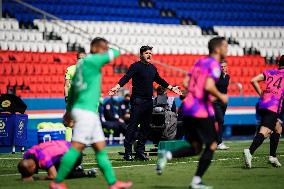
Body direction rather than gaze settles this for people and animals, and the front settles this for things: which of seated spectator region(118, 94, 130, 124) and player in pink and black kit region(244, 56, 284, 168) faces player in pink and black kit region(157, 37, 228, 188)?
the seated spectator

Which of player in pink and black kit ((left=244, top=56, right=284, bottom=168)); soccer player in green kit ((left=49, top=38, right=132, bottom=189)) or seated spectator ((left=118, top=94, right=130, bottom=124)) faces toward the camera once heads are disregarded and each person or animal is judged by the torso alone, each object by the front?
the seated spectator

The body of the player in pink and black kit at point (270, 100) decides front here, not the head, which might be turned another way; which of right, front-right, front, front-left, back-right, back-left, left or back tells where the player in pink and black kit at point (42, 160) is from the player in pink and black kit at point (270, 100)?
back

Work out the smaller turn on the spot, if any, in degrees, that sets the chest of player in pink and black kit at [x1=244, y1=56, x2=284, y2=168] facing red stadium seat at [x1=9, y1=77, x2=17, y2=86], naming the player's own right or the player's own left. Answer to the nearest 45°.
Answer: approximately 90° to the player's own left

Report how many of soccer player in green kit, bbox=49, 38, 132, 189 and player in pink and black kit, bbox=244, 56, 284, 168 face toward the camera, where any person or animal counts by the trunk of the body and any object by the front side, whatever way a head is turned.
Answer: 0

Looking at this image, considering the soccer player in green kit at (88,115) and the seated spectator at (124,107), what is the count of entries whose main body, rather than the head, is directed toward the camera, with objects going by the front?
1

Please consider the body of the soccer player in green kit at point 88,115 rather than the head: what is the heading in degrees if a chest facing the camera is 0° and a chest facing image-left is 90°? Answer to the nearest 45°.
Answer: approximately 225°

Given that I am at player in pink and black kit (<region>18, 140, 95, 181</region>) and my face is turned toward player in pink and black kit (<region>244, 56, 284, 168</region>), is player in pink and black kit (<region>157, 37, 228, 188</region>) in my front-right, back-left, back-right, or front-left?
front-right

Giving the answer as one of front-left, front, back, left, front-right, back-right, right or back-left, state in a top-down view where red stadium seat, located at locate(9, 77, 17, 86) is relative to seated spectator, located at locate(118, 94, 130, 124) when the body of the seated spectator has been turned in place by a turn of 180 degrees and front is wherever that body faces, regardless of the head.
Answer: left

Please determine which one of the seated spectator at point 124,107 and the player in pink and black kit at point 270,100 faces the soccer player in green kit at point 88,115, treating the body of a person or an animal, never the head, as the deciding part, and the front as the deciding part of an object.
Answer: the seated spectator

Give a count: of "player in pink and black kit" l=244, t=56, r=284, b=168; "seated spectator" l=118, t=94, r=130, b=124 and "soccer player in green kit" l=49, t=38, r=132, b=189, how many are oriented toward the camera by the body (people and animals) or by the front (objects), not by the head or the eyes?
1

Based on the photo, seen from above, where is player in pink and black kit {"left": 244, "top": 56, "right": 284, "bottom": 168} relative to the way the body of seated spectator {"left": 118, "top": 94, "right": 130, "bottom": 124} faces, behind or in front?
in front

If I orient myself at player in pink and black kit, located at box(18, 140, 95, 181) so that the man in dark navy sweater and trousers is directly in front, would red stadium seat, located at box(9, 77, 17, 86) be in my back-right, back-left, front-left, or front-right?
front-left

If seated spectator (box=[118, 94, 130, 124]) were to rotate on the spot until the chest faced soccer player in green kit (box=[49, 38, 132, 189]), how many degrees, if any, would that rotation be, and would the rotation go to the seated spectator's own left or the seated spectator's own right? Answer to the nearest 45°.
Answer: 0° — they already face them

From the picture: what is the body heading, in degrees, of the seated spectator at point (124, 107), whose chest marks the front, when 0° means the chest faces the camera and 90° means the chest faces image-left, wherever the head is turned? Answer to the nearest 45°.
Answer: approximately 0°
